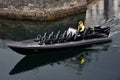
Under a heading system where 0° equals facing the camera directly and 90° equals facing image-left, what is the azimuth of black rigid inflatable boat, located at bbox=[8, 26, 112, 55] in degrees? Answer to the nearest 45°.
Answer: approximately 45°
